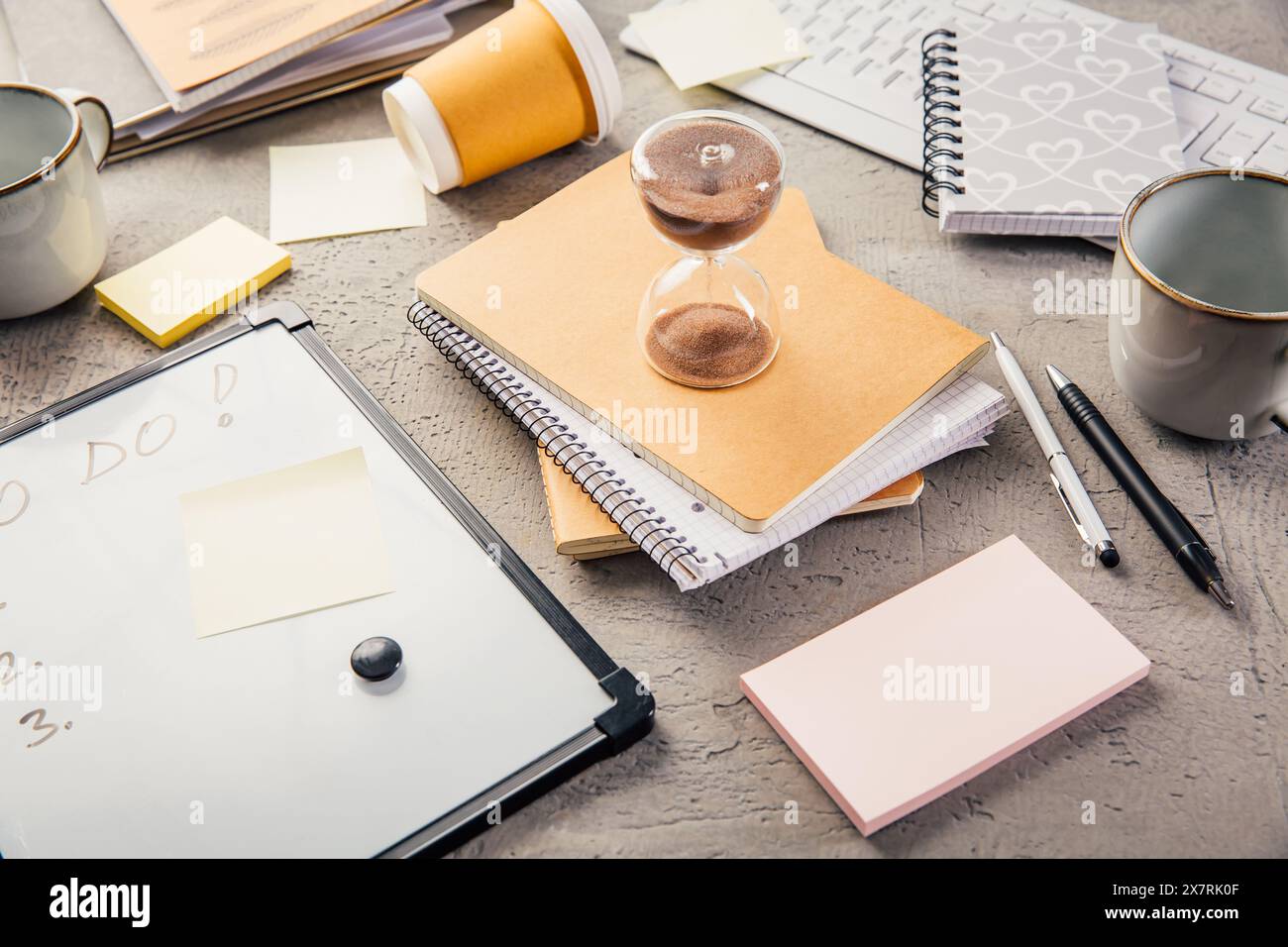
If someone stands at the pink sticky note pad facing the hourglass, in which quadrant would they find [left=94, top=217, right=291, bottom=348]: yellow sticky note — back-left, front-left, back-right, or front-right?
front-left

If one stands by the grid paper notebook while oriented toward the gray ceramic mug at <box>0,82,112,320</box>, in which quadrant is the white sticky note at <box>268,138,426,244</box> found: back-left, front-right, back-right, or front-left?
front-right

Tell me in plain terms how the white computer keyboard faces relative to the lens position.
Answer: facing the viewer and to the left of the viewer

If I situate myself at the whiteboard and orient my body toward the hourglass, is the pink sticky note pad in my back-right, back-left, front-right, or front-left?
front-right
